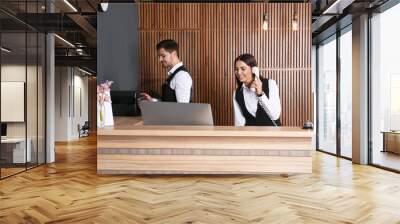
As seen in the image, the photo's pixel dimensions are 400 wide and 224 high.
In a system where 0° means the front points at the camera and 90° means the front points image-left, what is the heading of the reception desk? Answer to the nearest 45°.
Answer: approximately 0°
